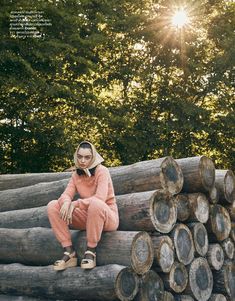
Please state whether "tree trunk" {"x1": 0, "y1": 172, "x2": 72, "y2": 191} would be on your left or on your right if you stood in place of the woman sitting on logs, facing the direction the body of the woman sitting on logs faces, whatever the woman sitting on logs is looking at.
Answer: on your right

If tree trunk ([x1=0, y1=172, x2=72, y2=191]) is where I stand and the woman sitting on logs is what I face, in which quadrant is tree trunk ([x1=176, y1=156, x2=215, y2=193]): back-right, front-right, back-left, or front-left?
front-left

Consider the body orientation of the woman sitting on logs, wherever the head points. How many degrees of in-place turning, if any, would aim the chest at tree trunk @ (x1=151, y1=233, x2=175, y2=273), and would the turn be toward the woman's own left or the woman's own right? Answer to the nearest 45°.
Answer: approximately 135° to the woman's own left

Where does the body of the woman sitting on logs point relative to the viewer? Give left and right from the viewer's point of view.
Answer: facing the viewer and to the left of the viewer
